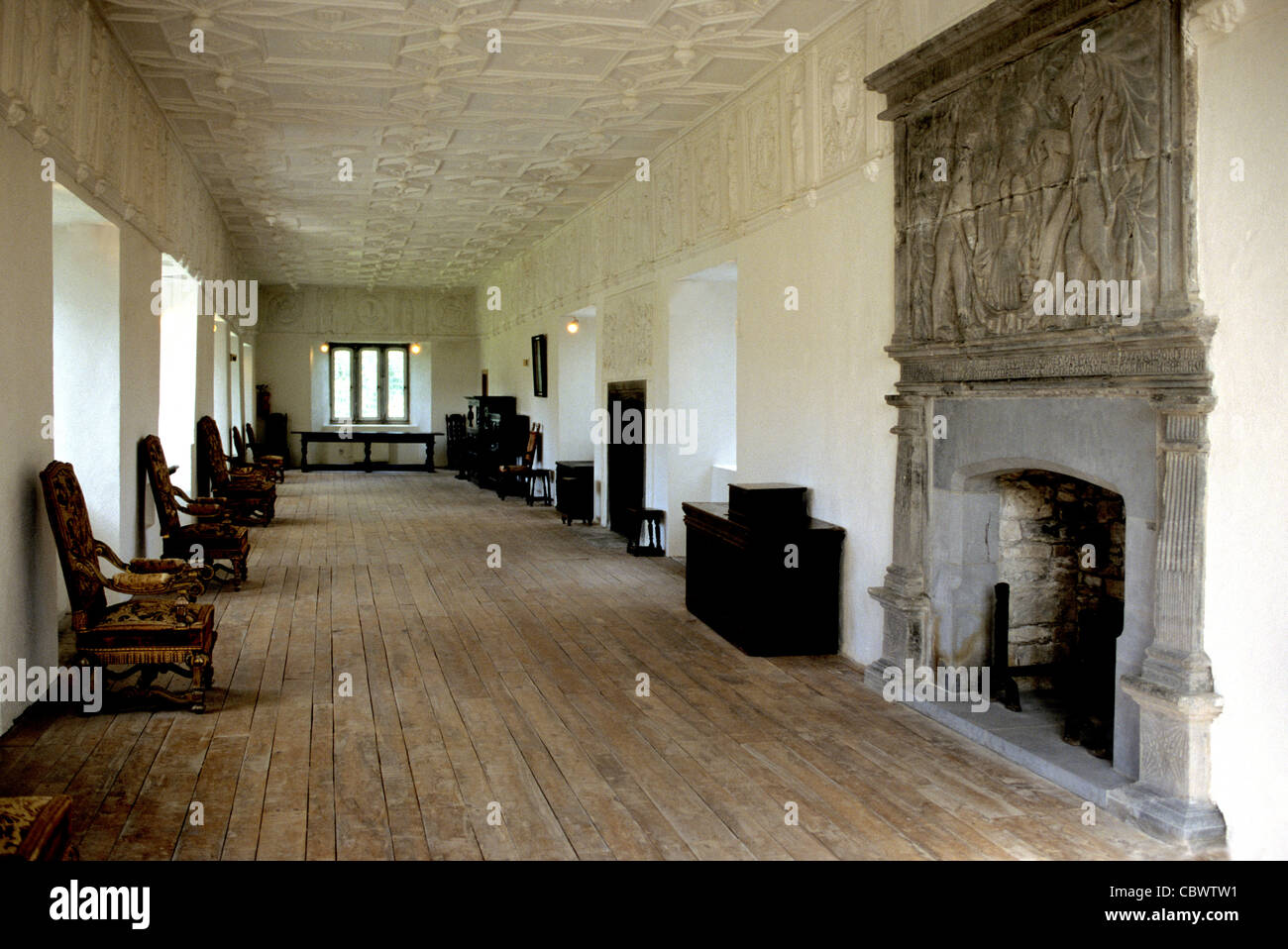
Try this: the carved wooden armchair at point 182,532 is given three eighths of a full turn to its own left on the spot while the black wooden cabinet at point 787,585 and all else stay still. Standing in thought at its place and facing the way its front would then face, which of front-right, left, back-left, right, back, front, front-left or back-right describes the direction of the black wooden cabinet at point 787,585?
back

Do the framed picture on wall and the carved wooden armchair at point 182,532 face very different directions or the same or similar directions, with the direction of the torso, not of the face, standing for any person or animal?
very different directions

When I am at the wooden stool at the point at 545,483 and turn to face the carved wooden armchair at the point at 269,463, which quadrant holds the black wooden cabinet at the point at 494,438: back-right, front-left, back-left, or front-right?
front-right

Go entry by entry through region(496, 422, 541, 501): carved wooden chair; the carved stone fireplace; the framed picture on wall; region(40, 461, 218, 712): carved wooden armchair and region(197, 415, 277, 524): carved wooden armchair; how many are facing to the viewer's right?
2

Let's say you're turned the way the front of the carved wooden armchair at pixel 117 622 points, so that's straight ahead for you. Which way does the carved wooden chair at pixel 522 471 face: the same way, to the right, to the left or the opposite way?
the opposite way

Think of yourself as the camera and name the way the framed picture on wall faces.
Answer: facing to the left of the viewer

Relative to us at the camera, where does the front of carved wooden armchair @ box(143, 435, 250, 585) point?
facing to the right of the viewer

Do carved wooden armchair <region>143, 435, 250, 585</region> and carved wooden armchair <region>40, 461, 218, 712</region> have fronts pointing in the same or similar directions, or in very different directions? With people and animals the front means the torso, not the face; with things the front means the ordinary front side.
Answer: same or similar directions

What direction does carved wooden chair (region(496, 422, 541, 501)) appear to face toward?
to the viewer's left

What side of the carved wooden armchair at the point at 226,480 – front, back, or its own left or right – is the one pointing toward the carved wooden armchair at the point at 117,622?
right

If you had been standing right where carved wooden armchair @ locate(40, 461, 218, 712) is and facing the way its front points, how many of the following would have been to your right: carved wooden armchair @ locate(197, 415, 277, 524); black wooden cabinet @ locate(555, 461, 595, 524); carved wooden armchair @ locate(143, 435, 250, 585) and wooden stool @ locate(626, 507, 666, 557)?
0

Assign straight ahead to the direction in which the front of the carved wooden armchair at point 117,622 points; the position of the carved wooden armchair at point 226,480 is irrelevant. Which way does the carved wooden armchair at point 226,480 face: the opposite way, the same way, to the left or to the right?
the same way

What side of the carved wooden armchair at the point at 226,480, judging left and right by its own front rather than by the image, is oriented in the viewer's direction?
right

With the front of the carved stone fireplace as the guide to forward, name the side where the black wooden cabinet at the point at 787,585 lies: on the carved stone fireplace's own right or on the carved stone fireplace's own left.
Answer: on the carved stone fireplace's own right
